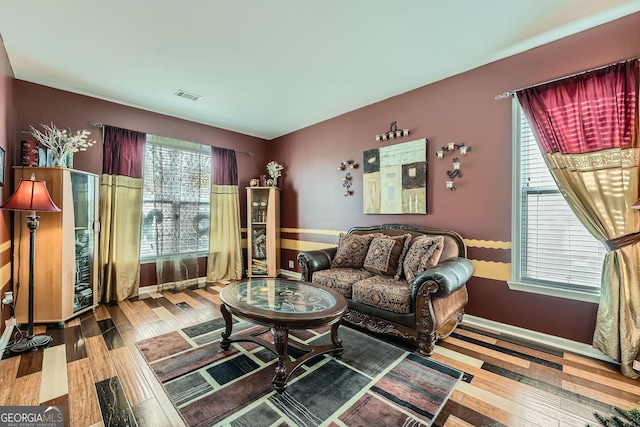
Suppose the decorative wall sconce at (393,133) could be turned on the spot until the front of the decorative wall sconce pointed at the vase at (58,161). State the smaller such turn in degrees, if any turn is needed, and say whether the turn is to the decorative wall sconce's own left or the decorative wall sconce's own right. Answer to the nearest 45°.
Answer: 0° — it already faces it

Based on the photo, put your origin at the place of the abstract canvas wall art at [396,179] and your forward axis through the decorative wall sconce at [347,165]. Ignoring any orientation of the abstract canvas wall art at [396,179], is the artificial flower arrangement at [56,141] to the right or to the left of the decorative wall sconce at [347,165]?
left

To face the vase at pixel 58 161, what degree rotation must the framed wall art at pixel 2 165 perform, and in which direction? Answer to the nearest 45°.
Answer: approximately 45° to its left

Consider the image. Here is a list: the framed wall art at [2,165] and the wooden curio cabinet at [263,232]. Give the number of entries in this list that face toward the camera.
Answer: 1

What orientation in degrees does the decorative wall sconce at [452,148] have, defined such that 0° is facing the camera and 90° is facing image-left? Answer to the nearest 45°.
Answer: approximately 45°

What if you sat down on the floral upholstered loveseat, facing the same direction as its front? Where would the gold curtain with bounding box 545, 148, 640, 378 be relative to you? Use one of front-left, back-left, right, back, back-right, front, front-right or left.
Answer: back-left

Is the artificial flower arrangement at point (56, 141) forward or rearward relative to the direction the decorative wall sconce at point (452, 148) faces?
forward

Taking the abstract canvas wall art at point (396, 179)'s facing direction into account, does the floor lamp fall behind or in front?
in front

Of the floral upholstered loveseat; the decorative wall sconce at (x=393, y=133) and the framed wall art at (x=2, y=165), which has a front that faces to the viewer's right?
the framed wall art

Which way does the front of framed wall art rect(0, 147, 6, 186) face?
to the viewer's right
